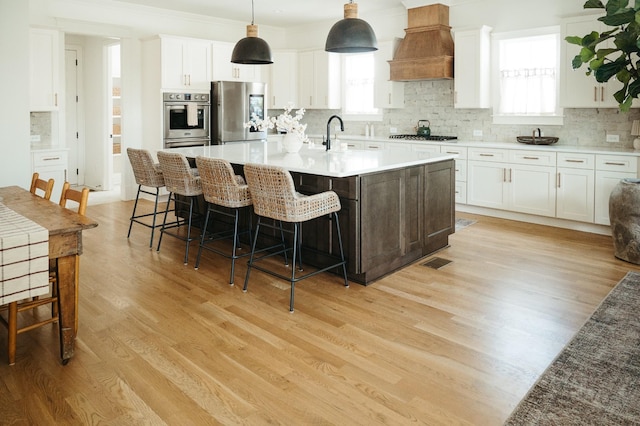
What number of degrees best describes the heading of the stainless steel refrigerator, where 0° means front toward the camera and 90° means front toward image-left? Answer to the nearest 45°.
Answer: approximately 315°

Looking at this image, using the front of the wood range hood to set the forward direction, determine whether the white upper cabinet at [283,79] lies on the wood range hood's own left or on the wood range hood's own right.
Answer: on the wood range hood's own right

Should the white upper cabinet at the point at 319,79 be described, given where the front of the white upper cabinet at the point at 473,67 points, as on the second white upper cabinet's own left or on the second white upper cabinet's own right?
on the second white upper cabinet's own right
